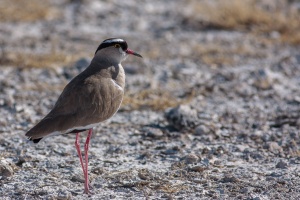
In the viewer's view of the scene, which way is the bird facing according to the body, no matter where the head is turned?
to the viewer's right
